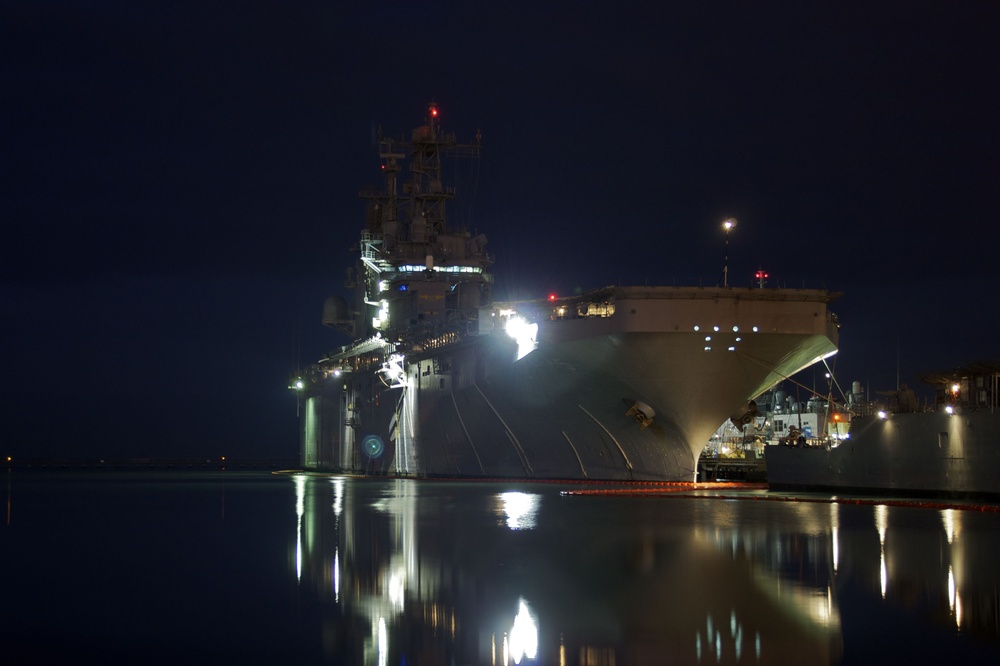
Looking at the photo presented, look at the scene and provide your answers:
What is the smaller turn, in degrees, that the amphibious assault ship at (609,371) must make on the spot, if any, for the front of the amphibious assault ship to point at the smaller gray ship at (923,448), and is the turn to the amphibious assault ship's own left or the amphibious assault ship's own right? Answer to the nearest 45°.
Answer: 0° — it already faces it

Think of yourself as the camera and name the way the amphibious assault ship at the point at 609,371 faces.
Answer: facing the viewer and to the right of the viewer
